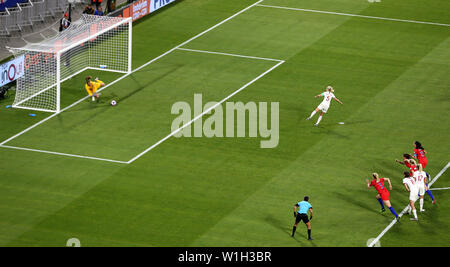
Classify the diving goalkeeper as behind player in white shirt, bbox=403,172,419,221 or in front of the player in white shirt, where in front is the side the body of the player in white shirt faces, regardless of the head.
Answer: in front

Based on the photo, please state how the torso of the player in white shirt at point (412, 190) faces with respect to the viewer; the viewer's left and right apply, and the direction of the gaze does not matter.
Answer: facing away from the viewer and to the left of the viewer

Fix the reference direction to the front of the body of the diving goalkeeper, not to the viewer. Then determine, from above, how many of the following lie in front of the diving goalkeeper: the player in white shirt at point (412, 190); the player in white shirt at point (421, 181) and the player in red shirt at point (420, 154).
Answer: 3

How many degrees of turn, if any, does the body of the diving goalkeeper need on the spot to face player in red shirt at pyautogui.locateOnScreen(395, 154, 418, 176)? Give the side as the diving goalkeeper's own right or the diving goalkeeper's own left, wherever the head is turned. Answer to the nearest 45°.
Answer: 0° — they already face them

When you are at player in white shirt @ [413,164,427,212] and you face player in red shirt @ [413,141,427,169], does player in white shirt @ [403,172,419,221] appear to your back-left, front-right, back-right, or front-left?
back-left

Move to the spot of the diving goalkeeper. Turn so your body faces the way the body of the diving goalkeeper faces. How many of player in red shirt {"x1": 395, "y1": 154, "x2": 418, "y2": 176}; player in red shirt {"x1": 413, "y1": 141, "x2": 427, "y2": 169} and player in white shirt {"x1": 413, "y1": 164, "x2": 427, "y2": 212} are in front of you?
3

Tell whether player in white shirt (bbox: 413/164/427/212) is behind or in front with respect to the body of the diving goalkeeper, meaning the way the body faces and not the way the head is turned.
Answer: in front

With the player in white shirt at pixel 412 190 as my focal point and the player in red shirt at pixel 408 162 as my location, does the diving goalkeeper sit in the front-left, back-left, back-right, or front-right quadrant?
back-right

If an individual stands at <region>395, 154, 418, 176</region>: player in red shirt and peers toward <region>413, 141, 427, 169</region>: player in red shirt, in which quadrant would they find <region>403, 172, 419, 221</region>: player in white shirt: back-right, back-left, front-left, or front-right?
back-right

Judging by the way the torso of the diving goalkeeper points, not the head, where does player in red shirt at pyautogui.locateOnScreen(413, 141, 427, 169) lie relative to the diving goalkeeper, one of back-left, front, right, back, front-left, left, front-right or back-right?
front

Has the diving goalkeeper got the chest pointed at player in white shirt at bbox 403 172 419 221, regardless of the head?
yes

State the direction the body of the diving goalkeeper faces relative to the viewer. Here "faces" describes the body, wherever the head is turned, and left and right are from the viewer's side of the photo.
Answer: facing the viewer and to the right of the viewer

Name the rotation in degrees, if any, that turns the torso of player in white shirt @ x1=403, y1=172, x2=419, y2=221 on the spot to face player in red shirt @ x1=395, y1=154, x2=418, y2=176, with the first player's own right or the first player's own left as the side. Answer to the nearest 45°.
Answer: approximately 45° to the first player's own right

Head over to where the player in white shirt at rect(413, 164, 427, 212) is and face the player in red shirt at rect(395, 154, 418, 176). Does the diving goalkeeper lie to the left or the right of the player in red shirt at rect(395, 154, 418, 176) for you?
left
